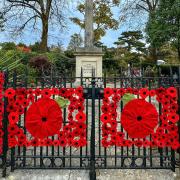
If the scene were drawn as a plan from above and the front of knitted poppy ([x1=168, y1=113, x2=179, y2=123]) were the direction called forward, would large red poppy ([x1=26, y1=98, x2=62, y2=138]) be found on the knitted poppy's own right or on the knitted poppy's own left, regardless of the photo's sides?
on the knitted poppy's own right

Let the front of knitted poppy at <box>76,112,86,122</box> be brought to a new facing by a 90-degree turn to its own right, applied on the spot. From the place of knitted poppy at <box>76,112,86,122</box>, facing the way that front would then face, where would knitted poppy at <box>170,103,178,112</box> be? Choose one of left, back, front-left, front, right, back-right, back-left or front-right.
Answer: back

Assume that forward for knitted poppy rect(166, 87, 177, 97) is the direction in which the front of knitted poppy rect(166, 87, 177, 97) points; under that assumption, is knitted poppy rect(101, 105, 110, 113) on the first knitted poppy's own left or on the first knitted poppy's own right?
on the first knitted poppy's own right

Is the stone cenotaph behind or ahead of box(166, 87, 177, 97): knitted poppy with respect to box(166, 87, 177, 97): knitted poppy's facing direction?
behind

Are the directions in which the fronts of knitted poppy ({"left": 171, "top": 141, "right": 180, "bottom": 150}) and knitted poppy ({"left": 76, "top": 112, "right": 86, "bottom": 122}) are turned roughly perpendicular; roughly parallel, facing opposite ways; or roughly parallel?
roughly parallel

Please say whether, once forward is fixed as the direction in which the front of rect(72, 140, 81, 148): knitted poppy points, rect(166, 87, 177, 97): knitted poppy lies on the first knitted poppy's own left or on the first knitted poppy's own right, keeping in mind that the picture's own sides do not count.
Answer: on the first knitted poppy's own left

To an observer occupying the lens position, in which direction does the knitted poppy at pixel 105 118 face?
facing the viewer

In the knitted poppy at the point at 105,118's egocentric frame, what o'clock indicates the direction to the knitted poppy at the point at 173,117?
the knitted poppy at the point at 173,117 is roughly at 9 o'clock from the knitted poppy at the point at 105,118.

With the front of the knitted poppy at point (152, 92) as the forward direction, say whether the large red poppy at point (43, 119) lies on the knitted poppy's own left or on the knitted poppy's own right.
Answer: on the knitted poppy's own right

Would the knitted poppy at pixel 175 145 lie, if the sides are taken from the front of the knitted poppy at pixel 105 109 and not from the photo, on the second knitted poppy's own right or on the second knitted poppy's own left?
on the second knitted poppy's own left

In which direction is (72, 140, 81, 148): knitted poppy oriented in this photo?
toward the camera

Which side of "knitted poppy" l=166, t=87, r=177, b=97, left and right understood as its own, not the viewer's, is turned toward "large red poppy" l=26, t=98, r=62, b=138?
right

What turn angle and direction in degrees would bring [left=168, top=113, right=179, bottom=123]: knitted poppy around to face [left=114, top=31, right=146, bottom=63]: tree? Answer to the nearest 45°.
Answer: approximately 180°

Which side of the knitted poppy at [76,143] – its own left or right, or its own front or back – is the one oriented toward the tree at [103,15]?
back

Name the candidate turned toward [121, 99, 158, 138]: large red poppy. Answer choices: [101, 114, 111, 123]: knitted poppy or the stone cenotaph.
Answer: the stone cenotaph

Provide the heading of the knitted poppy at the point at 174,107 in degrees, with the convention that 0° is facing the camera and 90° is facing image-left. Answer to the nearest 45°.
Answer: approximately 0°
